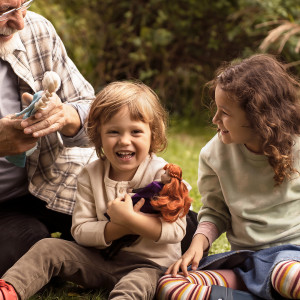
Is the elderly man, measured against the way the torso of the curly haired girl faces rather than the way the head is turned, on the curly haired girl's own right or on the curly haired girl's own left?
on the curly haired girl's own right

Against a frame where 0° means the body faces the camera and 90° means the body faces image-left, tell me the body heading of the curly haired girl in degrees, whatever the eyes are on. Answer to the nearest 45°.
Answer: approximately 45°
